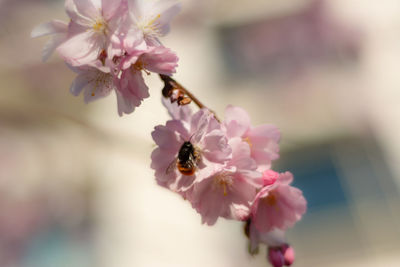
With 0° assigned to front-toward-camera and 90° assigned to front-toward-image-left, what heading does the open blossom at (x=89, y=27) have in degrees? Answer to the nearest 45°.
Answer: approximately 0°

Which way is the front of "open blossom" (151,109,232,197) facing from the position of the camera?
facing the viewer

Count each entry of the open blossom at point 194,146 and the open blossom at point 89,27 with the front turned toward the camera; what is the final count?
2
